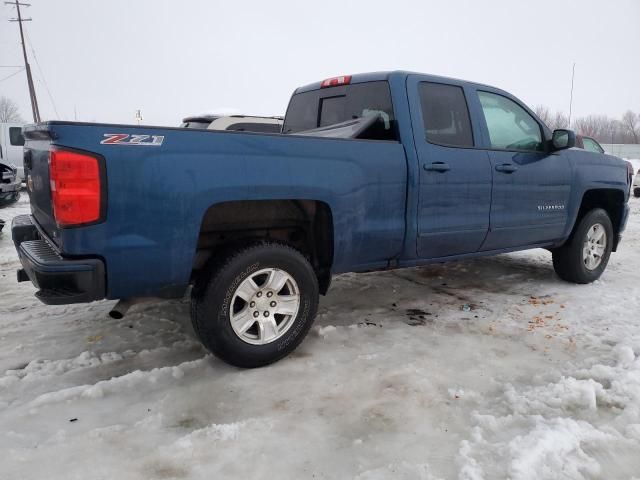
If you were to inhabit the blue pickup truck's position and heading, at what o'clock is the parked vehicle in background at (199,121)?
The parked vehicle in background is roughly at 10 o'clock from the blue pickup truck.

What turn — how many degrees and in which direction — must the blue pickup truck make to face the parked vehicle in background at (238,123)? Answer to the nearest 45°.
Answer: approximately 45° to its left

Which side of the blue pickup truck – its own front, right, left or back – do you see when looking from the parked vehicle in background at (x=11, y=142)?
left

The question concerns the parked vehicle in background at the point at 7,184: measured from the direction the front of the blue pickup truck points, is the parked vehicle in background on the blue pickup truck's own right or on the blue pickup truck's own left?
on the blue pickup truck's own left

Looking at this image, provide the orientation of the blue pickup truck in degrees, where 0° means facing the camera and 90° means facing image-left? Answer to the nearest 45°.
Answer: approximately 225°
